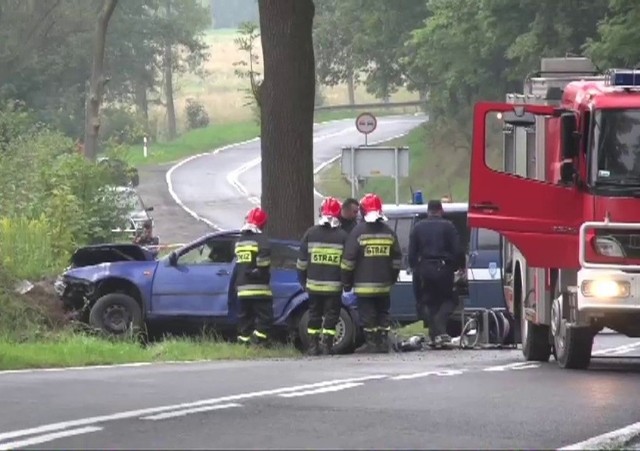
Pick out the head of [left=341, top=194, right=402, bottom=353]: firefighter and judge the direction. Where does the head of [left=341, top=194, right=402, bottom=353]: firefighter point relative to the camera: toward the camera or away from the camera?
away from the camera

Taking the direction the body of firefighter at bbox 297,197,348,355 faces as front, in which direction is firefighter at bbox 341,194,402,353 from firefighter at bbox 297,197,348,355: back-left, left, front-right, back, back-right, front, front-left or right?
right

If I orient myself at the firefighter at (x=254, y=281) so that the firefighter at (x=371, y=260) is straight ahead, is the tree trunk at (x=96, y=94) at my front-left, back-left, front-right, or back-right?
back-left

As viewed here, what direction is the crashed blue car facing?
to the viewer's left

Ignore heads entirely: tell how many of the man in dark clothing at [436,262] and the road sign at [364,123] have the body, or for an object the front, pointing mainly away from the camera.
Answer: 1

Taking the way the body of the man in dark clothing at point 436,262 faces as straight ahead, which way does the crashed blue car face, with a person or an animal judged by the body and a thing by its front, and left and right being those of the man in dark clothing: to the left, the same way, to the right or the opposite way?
to the left

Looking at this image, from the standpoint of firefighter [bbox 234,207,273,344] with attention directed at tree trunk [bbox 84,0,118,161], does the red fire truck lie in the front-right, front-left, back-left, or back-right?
back-right

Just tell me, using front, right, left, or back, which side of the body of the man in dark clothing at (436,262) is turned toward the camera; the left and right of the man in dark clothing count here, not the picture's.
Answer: back

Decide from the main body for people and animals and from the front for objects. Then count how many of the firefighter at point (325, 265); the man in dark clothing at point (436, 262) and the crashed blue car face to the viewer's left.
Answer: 1

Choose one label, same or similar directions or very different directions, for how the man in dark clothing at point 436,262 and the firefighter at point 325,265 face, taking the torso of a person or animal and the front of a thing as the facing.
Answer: same or similar directions

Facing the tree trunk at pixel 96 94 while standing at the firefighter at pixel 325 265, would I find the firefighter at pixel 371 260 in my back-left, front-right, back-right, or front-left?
back-right

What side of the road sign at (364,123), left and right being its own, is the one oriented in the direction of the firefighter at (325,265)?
front

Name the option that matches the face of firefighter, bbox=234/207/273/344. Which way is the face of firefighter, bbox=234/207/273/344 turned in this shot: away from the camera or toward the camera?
away from the camera

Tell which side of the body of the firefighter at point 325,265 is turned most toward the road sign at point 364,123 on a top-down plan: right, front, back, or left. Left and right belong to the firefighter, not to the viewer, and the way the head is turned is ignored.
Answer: front

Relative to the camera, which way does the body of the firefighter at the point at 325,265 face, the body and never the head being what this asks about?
away from the camera

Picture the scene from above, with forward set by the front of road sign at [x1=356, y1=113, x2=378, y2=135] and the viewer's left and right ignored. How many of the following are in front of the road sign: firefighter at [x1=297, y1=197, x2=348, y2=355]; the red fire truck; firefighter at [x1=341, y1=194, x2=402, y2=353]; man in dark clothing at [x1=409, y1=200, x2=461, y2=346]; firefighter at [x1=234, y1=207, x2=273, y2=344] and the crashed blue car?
6

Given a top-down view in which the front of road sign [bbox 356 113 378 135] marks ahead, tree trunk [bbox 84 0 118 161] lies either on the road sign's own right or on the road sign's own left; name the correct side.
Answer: on the road sign's own right

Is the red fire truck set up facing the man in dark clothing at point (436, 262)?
no

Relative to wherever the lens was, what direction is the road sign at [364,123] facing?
facing the viewer

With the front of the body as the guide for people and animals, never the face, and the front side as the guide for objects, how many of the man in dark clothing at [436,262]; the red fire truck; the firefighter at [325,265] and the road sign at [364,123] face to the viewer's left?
0

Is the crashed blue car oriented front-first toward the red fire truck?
no
